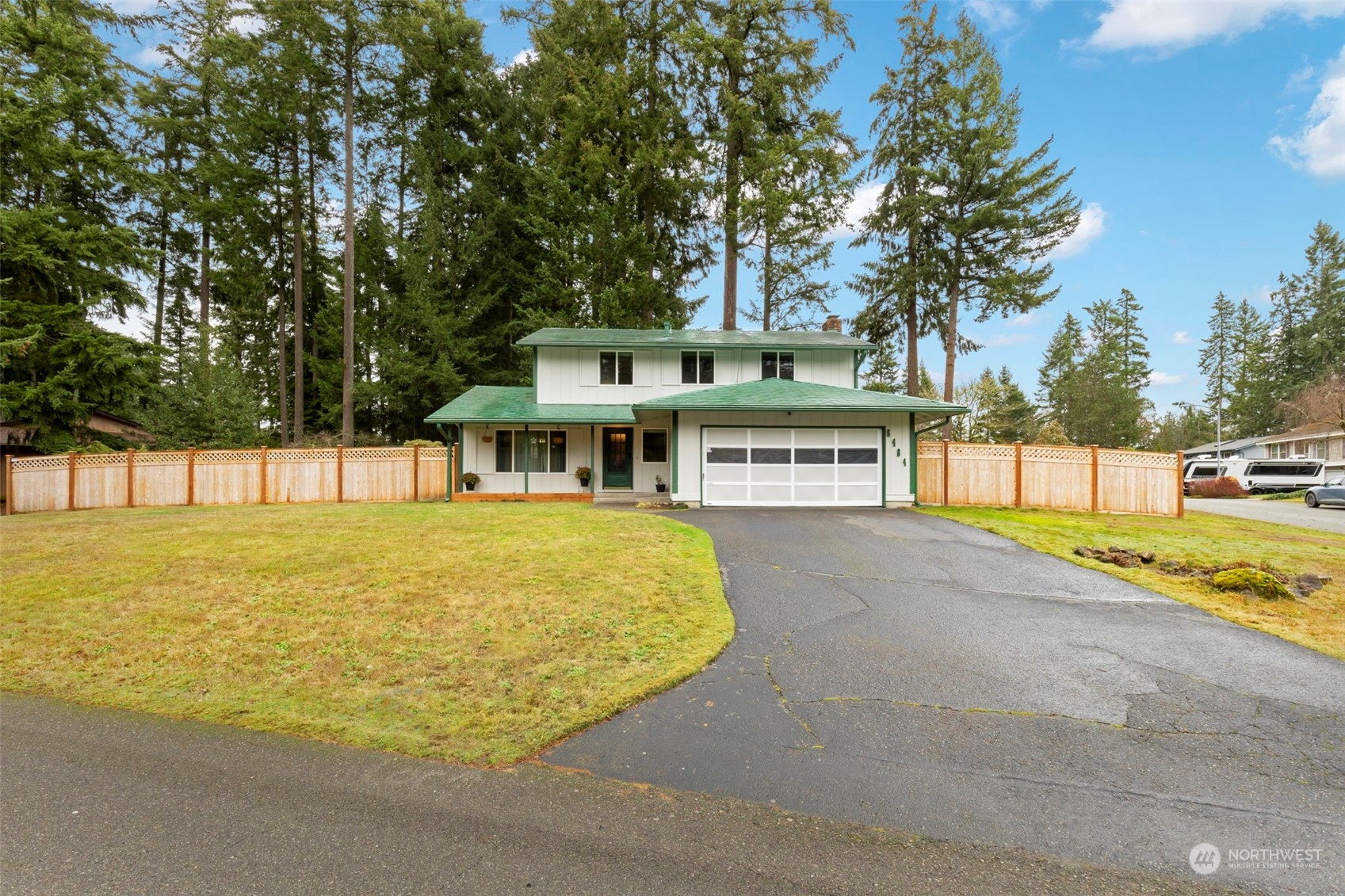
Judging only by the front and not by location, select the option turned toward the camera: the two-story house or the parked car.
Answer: the two-story house

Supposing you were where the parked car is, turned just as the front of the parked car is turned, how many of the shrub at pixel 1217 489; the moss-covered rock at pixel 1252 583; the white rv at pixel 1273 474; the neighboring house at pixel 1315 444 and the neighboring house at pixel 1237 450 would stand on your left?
1

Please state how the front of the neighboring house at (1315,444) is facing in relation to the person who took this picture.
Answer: facing the viewer and to the left of the viewer

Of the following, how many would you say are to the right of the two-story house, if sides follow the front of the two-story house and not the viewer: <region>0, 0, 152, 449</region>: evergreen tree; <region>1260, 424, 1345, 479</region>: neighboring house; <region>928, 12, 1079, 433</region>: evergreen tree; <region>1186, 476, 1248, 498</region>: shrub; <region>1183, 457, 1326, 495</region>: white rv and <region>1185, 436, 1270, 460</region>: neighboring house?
1

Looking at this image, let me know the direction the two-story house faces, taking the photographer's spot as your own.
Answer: facing the viewer

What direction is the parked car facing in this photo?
to the viewer's left

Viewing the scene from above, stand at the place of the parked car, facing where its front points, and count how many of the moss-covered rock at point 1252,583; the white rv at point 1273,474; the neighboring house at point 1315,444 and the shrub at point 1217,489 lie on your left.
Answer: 1

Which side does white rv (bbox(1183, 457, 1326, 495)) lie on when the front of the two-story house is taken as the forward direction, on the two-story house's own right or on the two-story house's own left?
on the two-story house's own left

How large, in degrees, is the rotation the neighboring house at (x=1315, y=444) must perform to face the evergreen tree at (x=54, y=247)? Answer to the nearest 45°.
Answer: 0° — it already faces it

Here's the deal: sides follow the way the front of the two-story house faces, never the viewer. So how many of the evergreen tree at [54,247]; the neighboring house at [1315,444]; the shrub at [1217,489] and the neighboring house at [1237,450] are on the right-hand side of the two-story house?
1

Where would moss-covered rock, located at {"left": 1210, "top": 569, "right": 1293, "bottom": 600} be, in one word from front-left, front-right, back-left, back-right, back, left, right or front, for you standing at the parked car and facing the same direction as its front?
left

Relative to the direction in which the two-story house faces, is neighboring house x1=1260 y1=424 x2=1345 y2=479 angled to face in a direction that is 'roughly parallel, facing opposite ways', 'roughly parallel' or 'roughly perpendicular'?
roughly perpendicular

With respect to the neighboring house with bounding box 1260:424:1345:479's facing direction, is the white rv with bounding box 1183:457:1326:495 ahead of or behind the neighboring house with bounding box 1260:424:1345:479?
ahead

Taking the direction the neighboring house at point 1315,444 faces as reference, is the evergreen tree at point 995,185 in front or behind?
in front

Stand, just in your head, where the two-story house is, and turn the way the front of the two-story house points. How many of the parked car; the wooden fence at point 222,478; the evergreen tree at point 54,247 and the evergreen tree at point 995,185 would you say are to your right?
2
